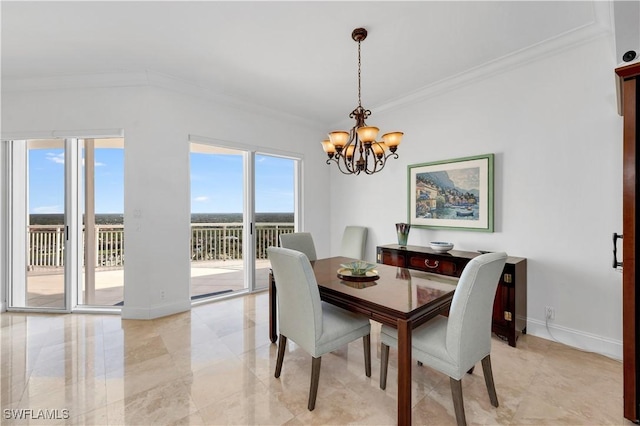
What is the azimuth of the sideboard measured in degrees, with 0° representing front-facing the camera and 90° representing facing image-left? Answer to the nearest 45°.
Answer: approximately 45°

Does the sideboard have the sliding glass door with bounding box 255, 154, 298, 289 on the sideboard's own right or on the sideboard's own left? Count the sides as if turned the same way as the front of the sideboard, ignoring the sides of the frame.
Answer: on the sideboard's own right

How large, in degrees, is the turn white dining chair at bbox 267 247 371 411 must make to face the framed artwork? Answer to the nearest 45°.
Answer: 0° — it already faces it

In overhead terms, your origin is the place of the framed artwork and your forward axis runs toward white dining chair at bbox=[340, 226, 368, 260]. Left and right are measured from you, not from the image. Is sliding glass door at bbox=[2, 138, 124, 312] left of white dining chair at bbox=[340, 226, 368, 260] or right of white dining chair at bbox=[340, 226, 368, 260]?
left

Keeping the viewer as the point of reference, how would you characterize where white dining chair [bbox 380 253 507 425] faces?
facing away from the viewer and to the left of the viewer

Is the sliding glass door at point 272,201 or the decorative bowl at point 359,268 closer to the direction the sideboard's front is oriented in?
the decorative bowl

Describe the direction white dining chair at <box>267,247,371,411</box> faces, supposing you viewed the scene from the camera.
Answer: facing away from the viewer and to the right of the viewer

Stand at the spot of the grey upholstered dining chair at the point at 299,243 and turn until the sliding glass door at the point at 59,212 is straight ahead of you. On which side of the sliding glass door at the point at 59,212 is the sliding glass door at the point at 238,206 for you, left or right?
right
